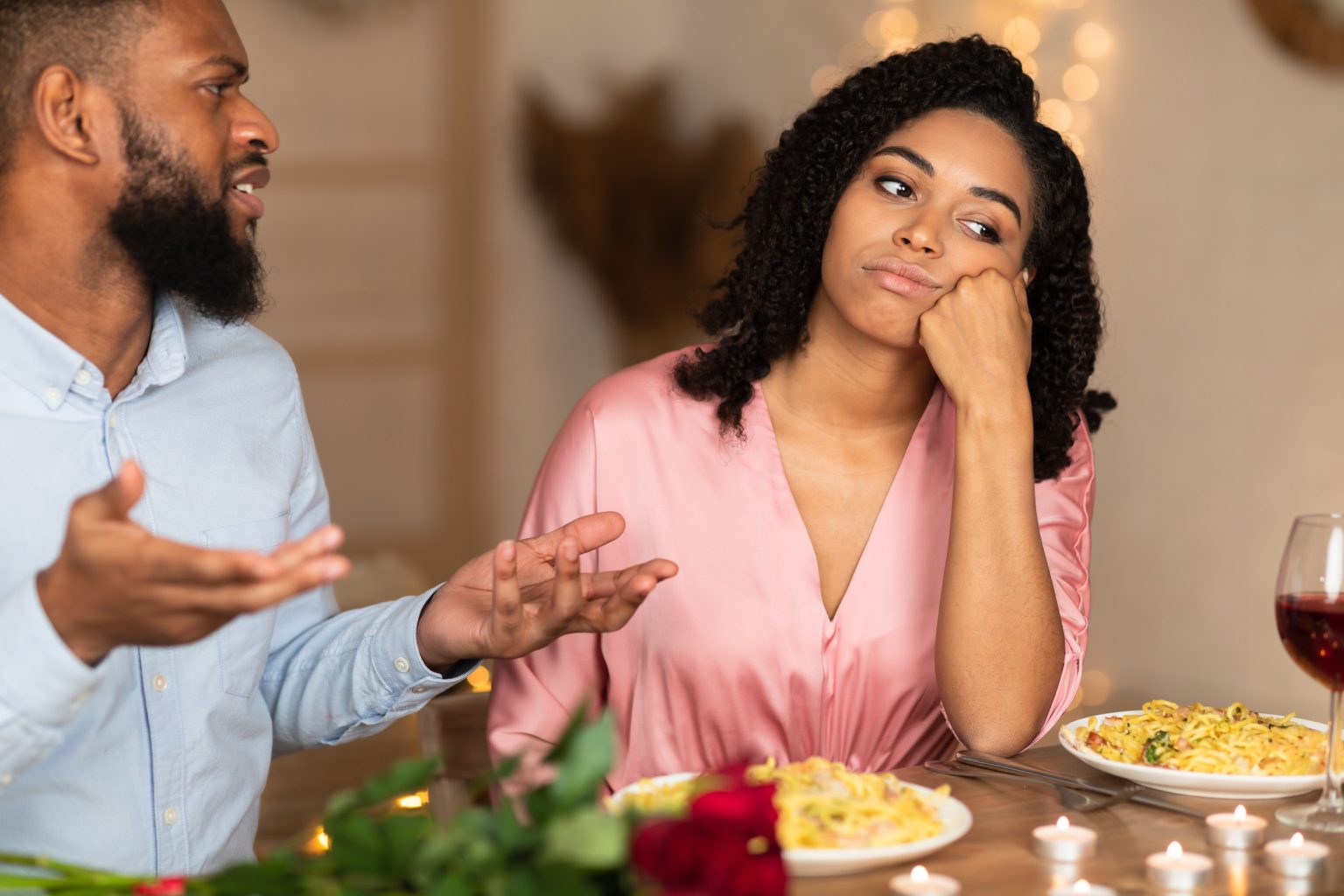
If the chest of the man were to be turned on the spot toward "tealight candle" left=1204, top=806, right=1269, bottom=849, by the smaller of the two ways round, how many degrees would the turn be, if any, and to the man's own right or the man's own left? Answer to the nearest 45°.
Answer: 0° — they already face it

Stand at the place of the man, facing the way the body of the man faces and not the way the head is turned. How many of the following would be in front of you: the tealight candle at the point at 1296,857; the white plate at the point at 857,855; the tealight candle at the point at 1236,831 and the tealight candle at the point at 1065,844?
4

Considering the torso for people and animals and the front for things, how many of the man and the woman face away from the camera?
0

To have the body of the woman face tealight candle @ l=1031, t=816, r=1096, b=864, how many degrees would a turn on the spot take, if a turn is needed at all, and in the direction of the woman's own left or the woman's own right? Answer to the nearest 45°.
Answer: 0° — they already face it

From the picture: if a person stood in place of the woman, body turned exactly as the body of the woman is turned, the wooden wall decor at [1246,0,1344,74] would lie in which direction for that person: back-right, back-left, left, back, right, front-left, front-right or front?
back-left

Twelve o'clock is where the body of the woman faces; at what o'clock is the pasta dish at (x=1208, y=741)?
The pasta dish is roughly at 11 o'clock from the woman.

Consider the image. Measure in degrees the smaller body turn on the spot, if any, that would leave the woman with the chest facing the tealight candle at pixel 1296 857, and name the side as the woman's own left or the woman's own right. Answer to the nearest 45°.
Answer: approximately 45° to the woman's own left

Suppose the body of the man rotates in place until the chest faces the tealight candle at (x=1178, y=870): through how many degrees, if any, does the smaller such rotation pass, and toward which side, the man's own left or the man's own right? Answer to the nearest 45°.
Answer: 0° — they already face it

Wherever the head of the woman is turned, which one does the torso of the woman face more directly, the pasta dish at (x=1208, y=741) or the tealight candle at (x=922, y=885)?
the tealight candle

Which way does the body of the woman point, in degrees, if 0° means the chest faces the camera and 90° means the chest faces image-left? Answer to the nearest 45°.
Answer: approximately 0°

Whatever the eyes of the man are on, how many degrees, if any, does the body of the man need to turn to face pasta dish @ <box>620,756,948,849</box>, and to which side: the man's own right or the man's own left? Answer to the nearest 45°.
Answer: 0° — they already face it

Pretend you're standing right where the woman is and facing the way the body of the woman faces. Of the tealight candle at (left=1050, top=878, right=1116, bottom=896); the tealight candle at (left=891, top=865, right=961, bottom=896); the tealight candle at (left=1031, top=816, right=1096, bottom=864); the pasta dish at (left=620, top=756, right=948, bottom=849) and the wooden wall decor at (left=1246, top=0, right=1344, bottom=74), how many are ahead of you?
4

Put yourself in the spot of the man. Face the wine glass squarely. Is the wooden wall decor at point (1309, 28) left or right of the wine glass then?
left

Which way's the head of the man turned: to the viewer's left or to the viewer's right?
to the viewer's right
